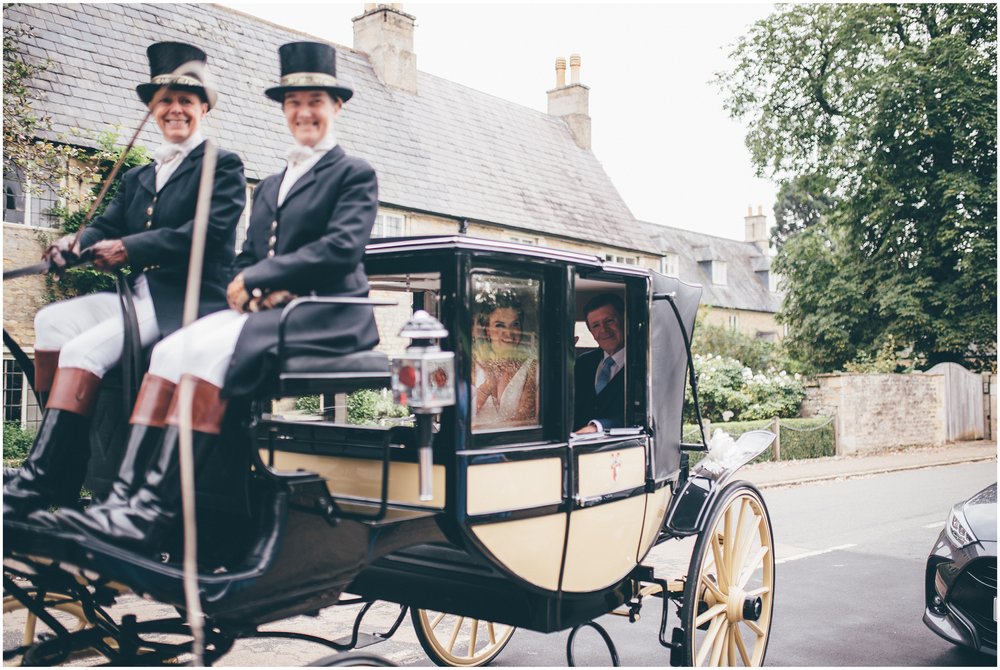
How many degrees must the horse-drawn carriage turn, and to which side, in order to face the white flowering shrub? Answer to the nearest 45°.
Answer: approximately 180°

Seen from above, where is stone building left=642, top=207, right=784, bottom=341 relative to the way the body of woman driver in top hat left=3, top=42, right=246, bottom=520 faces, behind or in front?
behind

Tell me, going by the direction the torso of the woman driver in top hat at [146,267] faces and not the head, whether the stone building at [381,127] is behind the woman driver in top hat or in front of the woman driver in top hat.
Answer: behind

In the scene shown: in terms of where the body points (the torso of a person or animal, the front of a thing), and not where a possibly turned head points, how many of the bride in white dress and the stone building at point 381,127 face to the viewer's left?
0

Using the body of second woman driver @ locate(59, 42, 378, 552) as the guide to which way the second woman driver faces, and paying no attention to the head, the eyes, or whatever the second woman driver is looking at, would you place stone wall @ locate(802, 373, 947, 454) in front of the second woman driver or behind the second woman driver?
behind

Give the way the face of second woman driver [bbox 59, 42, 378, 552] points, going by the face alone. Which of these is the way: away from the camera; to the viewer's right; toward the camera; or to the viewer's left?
toward the camera

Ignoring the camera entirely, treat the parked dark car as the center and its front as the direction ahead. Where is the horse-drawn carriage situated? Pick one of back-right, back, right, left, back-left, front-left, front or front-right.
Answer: front

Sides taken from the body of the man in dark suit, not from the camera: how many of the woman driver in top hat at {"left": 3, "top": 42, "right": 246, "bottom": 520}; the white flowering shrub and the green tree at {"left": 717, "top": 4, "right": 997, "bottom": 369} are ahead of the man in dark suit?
1

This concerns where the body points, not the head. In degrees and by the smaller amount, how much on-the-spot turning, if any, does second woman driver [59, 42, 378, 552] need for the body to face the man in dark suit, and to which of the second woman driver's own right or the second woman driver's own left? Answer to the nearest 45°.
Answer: approximately 180°

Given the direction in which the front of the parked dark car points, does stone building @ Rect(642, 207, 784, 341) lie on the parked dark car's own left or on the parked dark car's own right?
on the parked dark car's own right

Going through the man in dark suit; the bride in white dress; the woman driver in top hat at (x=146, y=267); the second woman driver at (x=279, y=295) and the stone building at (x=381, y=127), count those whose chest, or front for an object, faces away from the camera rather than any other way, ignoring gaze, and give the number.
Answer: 0

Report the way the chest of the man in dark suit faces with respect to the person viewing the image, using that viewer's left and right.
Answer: facing the viewer and to the left of the viewer

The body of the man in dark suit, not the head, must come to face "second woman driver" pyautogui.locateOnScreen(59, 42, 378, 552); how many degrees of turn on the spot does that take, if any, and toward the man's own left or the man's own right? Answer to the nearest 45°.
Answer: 0° — they already face them

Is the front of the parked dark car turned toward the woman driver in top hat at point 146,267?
yes

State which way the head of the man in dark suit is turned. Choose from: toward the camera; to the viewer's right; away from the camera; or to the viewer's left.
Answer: toward the camera
